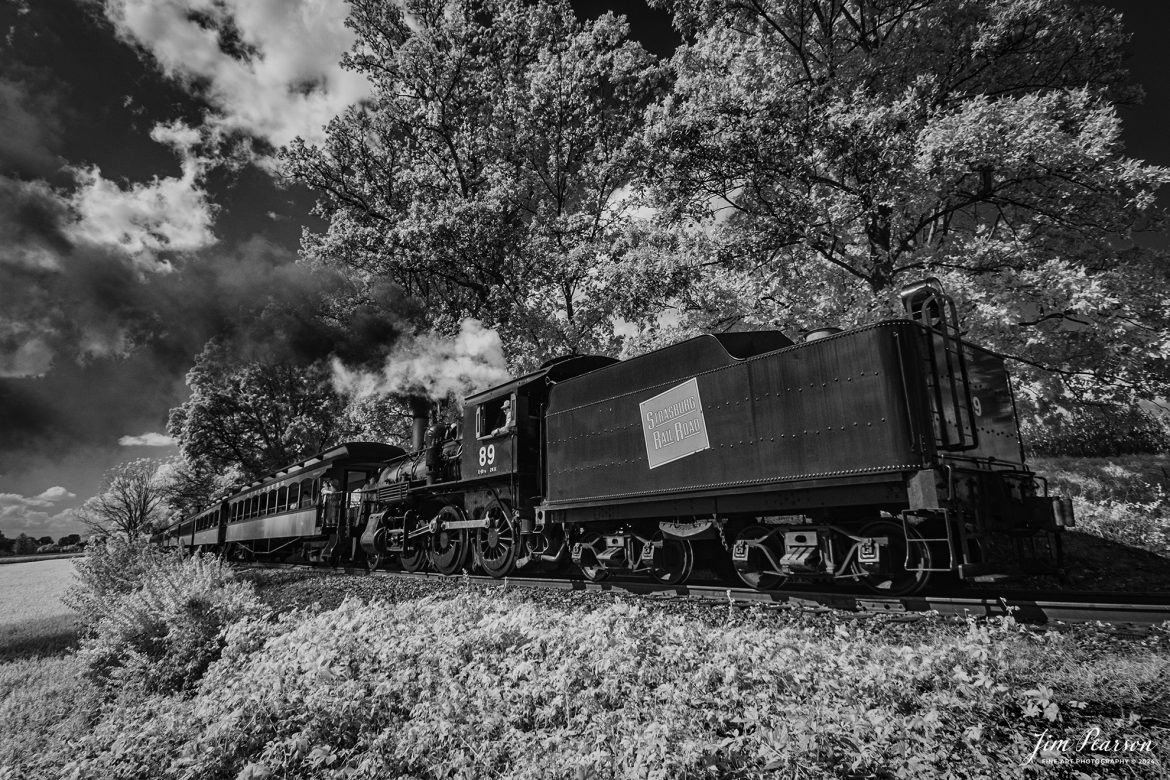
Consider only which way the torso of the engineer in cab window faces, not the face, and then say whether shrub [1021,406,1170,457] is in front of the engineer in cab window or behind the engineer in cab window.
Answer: behind

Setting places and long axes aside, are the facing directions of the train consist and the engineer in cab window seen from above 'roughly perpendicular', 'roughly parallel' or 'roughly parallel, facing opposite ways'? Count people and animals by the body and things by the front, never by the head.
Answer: roughly parallel

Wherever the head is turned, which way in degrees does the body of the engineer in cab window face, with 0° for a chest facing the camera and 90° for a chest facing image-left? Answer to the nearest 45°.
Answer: approximately 45°

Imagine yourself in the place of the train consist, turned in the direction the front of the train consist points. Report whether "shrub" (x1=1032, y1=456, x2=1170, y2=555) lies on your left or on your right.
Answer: on your left
